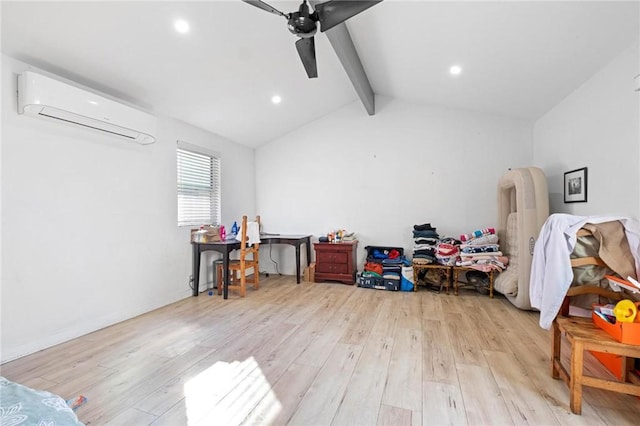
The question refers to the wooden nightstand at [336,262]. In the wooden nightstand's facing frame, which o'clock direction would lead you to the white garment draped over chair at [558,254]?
The white garment draped over chair is roughly at 11 o'clock from the wooden nightstand.

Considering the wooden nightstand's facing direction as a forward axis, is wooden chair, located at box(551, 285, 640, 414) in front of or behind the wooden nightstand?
in front

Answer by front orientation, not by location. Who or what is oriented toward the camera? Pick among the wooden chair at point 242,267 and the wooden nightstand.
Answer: the wooden nightstand

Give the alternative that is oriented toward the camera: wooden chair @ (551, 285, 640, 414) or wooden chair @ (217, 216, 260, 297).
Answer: wooden chair @ (551, 285, 640, 414)

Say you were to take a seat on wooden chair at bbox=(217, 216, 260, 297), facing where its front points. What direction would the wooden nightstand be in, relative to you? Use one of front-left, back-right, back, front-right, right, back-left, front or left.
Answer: back-right

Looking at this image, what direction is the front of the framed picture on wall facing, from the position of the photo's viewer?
facing the viewer and to the left of the viewer

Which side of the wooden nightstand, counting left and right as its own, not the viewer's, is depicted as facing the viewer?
front

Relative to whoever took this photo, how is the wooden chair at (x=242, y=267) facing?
facing away from the viewer and to the left of the viewer

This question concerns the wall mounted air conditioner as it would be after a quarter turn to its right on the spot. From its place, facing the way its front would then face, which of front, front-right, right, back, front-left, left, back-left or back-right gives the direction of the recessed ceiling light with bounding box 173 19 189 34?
left

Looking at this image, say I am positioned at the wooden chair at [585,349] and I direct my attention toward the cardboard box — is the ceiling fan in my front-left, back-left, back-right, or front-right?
front-left

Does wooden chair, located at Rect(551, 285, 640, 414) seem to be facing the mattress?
no
